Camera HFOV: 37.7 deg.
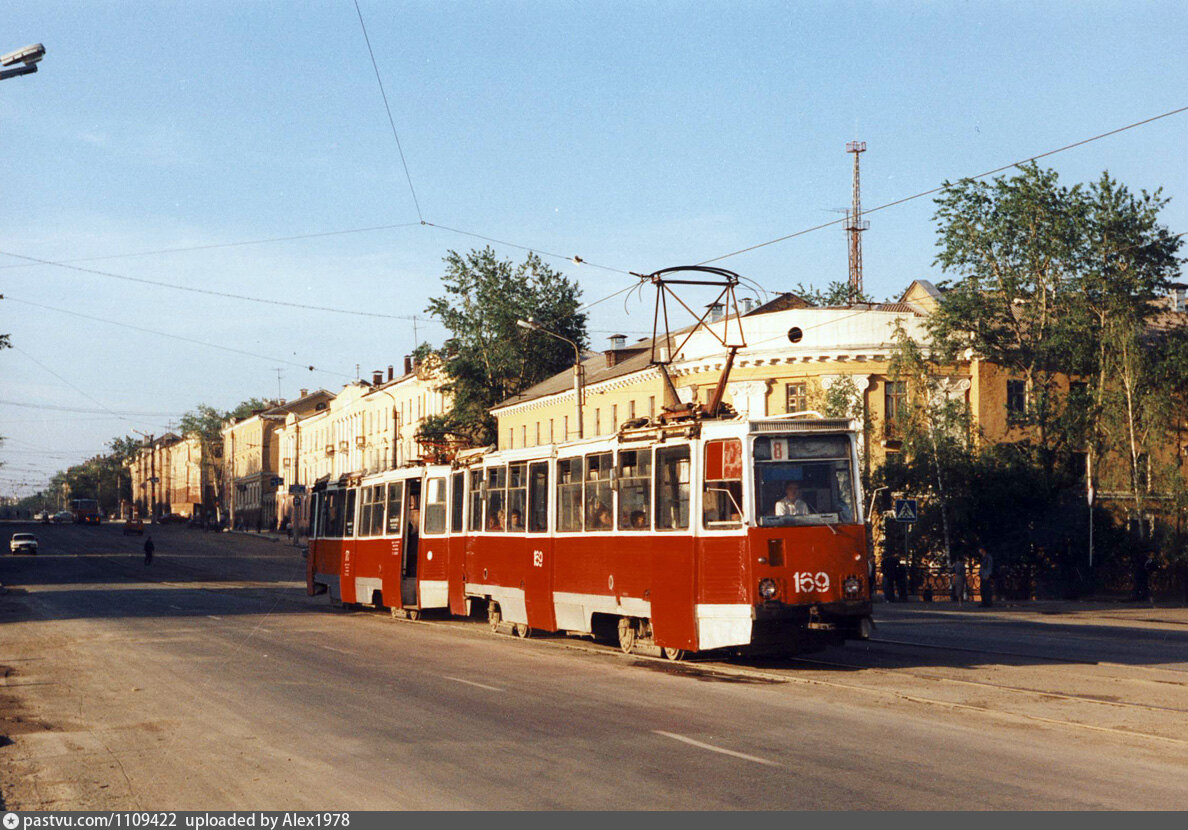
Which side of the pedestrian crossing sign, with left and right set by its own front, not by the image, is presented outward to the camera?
front

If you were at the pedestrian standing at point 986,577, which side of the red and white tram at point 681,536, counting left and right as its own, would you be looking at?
left

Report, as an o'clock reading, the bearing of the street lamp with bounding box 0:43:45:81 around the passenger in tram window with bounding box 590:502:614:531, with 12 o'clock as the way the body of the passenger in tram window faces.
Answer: The street lamp is roughly at 4 o'clock from the passenger in tram window.

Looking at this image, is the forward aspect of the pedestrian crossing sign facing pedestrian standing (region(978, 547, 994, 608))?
no

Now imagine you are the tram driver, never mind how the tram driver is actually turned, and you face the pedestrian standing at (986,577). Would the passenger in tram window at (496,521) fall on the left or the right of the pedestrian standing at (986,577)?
left

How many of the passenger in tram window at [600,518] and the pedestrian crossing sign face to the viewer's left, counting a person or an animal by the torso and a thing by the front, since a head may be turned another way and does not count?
0

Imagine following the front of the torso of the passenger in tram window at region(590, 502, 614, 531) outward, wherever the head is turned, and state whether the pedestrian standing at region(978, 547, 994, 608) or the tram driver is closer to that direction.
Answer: the tram driver

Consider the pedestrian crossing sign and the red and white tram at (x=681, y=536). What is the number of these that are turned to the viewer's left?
0

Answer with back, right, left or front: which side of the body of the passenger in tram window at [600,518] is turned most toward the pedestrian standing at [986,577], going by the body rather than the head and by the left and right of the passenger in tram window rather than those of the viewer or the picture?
left

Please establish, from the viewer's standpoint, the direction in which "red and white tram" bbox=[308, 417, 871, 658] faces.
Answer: facing the viewer and to the right of the viewer

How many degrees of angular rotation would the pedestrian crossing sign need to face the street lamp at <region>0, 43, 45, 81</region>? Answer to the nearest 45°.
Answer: approximately 45° to its right

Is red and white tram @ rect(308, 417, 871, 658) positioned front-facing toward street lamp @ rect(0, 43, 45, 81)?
no

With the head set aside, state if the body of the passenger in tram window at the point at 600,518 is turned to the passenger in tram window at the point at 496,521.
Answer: no

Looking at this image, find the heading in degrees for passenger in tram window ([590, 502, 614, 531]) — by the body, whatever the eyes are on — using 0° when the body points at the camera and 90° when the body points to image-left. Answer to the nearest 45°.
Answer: approximately 315°

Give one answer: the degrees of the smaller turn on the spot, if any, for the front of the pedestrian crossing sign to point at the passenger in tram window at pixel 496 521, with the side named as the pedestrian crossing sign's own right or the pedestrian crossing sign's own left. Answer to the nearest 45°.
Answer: approximately 45° to the pedestrian crossing sign's own right
